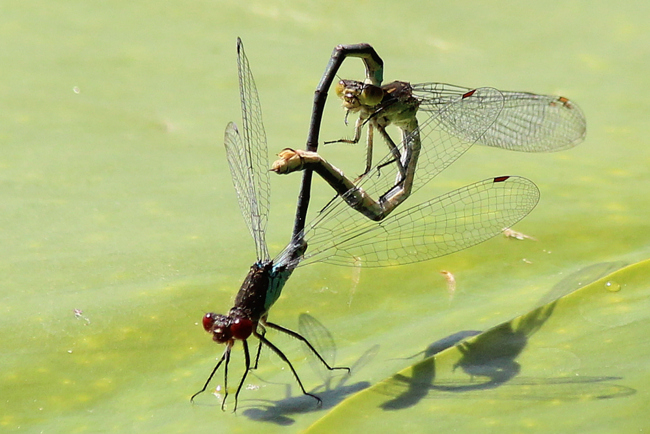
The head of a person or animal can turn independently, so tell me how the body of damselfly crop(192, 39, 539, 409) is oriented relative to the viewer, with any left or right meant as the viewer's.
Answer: facing the viewer and to the left of the viewer
